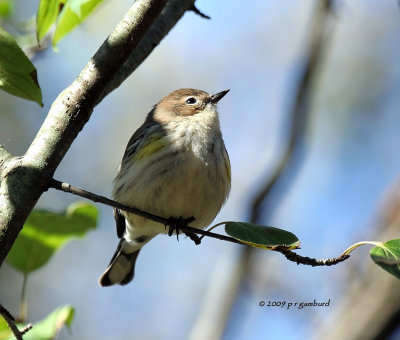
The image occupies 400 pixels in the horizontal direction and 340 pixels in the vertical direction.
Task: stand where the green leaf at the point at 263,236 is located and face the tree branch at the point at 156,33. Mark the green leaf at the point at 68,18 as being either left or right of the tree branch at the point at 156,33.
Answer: left

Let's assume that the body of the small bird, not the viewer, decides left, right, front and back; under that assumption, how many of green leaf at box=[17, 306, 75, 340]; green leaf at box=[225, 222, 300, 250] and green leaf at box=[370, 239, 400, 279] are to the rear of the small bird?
0

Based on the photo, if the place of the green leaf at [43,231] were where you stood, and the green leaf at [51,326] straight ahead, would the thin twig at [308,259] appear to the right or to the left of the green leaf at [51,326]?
left

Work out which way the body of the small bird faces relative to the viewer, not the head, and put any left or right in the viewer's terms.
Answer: facing the viewer and to the right of the viewer

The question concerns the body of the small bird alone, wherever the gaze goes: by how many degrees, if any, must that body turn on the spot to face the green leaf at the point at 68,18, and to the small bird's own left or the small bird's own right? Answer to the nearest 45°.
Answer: approximately 90° to the small bird's own right

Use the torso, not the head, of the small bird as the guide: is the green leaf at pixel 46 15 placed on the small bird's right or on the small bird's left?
on the small bird's right

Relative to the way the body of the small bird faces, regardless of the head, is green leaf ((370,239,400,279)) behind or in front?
in front
